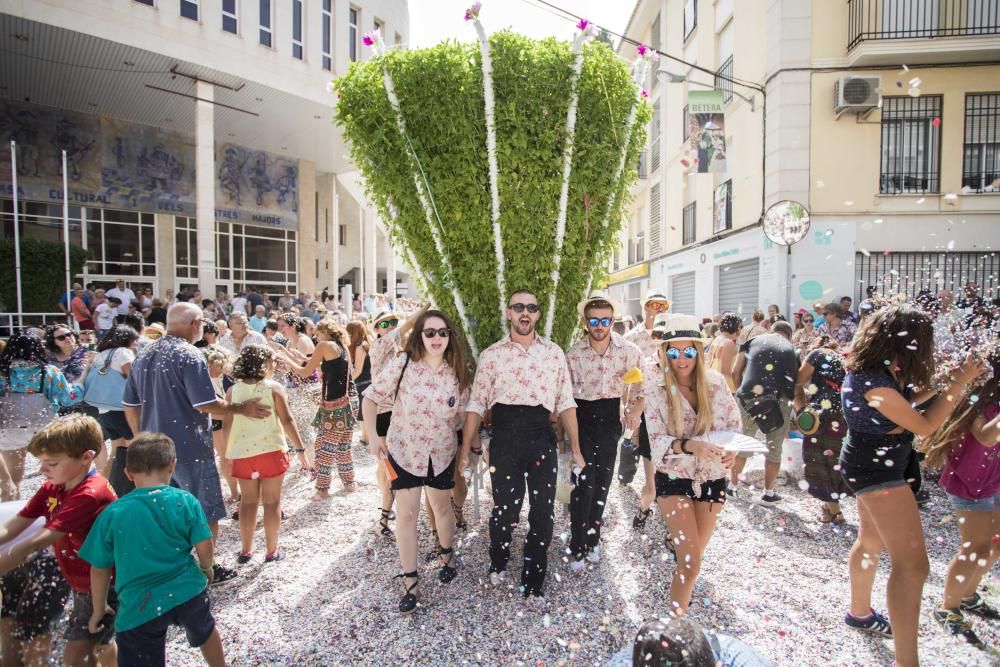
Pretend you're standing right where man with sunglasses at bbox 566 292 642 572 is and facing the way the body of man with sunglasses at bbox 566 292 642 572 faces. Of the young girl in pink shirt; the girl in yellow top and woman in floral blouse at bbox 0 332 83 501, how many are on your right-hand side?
2

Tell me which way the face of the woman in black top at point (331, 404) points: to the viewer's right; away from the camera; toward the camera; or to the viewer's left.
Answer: to the viewer's left

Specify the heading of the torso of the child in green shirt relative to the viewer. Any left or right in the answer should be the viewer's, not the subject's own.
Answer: facing away from the viewer

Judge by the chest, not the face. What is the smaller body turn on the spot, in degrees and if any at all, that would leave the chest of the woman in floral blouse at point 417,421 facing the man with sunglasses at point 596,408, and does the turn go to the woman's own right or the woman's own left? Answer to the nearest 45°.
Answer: approximately 90° to the woman's own left

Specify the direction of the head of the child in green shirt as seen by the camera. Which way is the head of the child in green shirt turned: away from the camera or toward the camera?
away from the camera

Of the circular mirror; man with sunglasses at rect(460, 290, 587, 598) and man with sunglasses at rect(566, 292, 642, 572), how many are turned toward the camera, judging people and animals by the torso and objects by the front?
3

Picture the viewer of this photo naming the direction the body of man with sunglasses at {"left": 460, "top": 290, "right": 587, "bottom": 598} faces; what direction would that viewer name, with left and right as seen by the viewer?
facing the viewer

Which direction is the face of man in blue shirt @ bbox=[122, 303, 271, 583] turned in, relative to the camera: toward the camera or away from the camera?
away from the camera

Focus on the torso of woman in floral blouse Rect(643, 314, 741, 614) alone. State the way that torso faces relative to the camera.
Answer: toward the camera

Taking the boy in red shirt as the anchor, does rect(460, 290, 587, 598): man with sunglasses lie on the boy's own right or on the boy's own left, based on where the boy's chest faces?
on the boy's own left

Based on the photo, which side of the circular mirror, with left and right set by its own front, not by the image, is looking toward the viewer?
front
